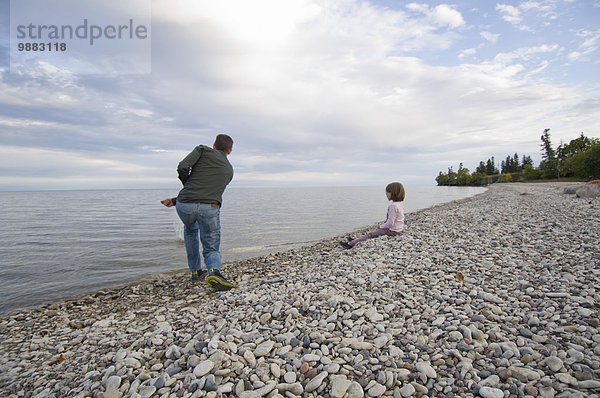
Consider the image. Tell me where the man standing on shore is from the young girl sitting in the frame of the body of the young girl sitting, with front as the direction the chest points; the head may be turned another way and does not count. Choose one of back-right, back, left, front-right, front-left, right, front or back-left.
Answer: front-left

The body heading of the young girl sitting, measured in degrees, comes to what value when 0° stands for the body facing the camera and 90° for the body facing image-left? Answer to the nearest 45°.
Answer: approximately 90°
